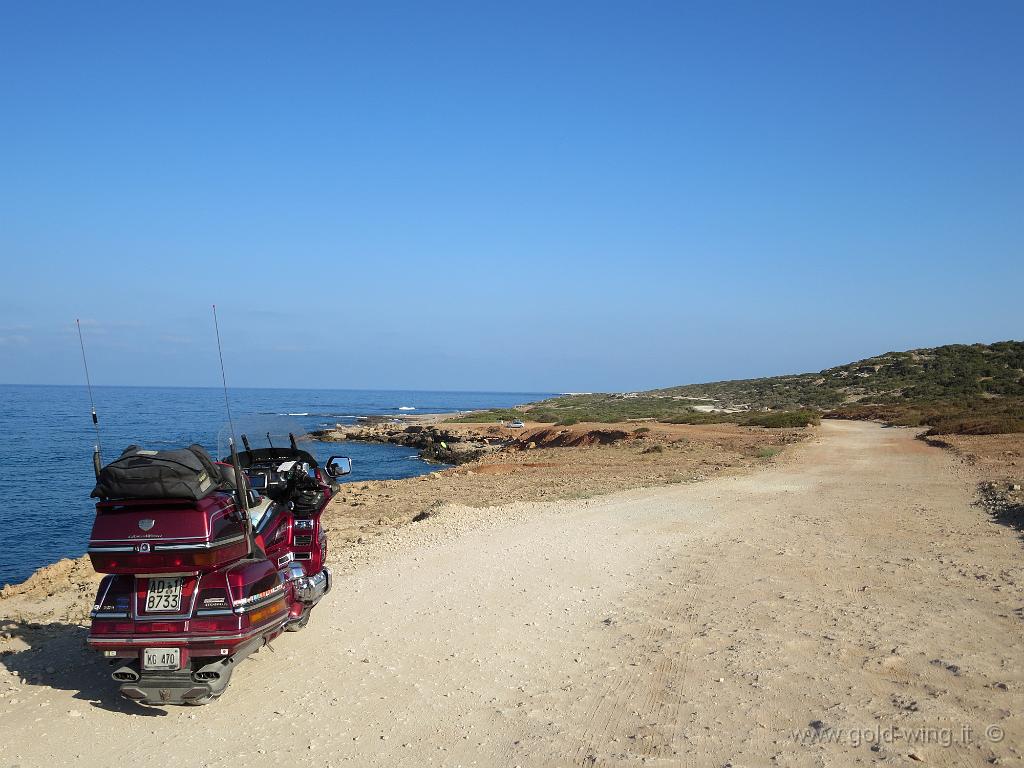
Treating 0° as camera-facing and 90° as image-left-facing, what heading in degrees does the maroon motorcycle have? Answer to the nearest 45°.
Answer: approximately 225°

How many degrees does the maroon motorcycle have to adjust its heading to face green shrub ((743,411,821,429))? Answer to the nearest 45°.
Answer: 0° — it already faces it
